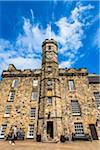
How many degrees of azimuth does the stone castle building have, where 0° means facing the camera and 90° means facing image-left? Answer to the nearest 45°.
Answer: approximately 0°
